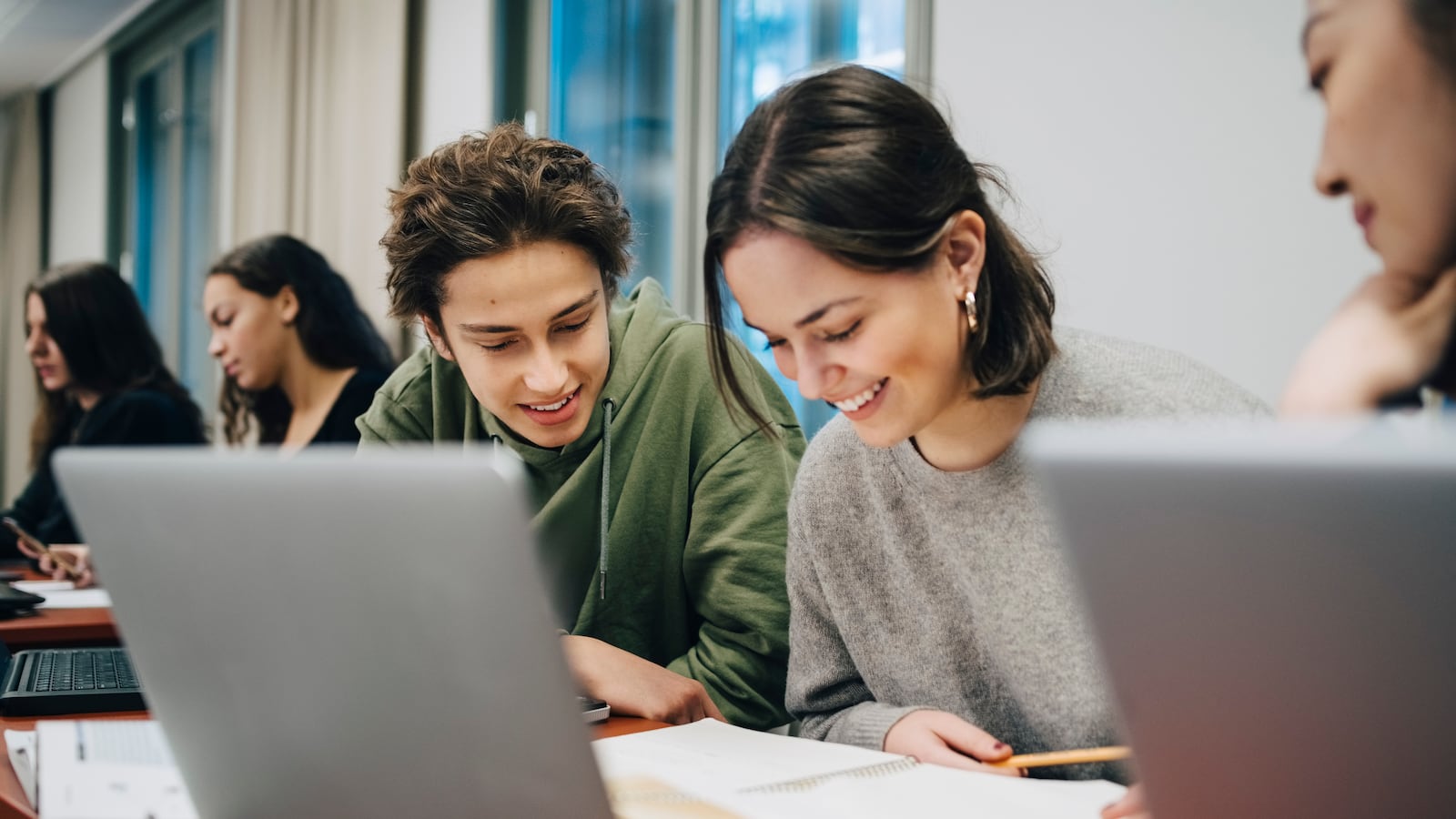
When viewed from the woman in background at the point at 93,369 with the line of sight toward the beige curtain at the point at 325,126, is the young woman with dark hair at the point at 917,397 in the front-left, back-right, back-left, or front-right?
back-right

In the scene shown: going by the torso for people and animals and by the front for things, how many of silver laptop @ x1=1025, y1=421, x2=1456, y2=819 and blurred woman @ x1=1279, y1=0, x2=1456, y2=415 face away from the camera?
1

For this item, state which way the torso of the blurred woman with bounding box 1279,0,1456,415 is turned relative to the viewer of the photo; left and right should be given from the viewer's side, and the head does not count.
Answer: facing to the left of the viewer

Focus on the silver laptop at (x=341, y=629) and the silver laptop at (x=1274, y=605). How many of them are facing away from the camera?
2

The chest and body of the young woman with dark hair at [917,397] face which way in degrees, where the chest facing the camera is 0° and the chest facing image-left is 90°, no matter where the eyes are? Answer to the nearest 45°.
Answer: approximately 45°

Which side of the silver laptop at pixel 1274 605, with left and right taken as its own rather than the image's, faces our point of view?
back

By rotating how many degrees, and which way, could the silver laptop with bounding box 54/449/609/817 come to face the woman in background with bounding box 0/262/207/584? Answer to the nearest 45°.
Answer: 0° — it already faces them

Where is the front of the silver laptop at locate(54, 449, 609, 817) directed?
away from the camera
